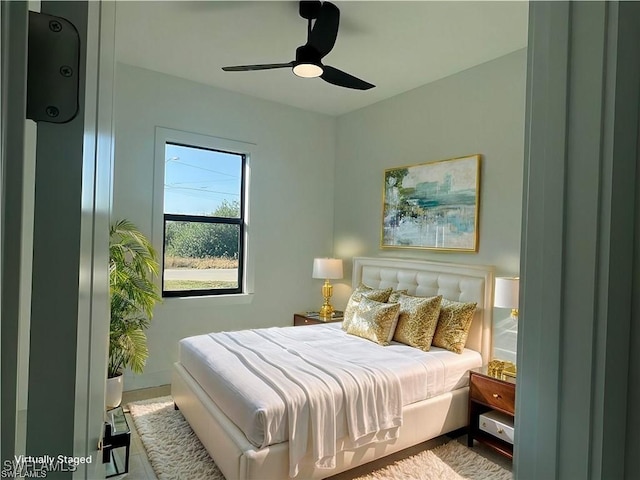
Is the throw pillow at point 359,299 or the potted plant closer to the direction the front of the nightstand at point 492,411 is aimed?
the potted plant

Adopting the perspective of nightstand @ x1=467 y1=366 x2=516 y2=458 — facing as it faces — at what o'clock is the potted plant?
The potted plant is roughly at 1 o'clock from the nightstand.

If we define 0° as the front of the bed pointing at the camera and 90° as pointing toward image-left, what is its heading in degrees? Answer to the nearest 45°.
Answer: approximately 45°

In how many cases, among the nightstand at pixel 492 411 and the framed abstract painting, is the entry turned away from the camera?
0

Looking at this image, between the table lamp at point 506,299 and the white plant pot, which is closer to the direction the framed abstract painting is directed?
the white plant pot

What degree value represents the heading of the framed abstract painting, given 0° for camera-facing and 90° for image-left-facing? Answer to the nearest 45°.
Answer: approximately 45°

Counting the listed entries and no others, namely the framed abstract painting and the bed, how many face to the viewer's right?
0

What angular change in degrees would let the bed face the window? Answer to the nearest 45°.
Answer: approximately 90° to its right
